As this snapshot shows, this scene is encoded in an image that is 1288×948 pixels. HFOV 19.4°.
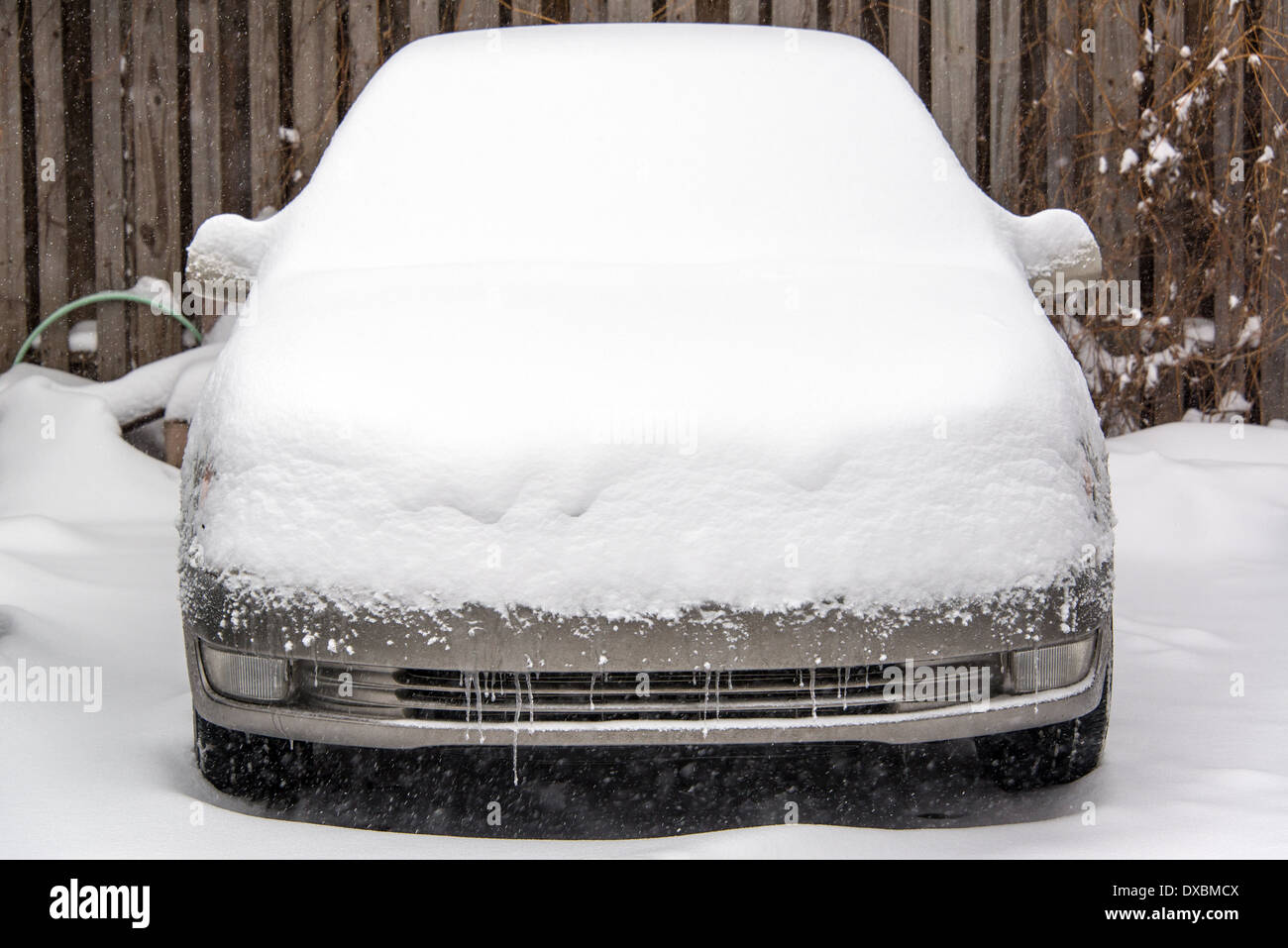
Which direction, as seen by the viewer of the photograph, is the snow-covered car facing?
facing the viewer

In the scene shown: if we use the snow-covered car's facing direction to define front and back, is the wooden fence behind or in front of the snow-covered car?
behind

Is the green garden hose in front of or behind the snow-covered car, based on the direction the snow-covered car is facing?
behind
